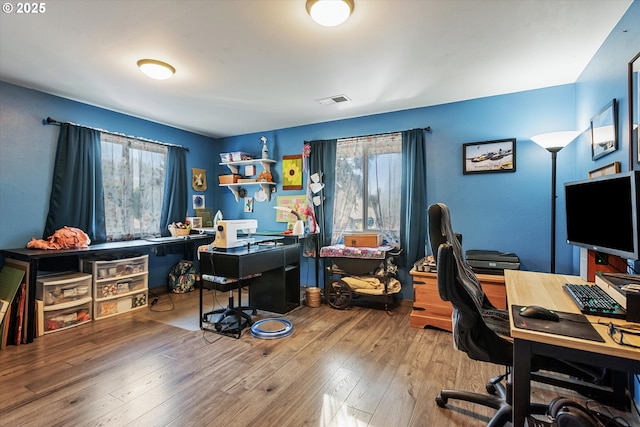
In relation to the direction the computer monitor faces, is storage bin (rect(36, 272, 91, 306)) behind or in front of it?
in front

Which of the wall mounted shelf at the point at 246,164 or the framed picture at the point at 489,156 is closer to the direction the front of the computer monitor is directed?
the wall mounted shelf

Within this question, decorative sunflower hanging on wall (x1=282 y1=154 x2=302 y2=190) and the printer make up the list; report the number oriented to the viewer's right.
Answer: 0

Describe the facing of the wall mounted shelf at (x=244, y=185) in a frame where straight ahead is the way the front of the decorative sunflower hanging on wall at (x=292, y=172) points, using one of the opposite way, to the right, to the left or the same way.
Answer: the same way

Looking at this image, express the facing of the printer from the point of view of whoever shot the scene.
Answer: facing the viewer

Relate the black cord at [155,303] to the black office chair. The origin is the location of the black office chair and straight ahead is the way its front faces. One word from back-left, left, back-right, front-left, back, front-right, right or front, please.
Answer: back

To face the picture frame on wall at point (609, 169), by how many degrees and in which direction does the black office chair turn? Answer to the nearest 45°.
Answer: approximately 45° to its left

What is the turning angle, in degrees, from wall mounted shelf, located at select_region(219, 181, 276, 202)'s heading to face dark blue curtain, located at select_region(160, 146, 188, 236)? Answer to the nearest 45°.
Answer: approximately 45° to its right

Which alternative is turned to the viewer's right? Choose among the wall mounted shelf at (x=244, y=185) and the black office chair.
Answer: the black office chair

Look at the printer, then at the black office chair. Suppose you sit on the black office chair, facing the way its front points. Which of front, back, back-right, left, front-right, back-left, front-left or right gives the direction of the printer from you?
left

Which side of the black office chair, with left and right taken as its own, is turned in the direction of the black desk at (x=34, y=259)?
back

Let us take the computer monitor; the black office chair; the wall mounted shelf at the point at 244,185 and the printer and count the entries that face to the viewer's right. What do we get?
1

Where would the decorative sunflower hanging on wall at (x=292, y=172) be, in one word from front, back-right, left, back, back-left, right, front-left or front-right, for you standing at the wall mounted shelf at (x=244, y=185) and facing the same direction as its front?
left

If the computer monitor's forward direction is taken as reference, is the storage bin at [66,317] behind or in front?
in front

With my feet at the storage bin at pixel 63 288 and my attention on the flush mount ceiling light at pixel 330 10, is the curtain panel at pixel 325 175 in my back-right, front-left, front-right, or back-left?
front-left

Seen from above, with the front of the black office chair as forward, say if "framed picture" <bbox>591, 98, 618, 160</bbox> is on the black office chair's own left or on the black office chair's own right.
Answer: on the black office chair's own left

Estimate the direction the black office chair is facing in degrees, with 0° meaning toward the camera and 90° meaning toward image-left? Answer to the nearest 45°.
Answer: approximately 270°
